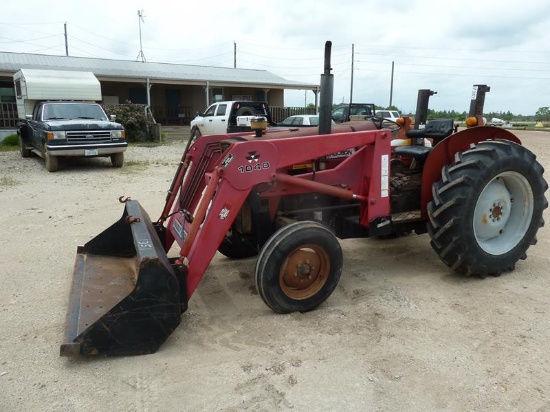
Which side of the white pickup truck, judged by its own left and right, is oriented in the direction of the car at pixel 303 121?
back

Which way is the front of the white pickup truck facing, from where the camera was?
facing away from the viewer and to the left of the viewer

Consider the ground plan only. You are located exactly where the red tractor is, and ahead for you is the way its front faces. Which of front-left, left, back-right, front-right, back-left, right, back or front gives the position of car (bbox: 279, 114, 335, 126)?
back-right

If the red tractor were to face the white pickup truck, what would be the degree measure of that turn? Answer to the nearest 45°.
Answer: approximately 135° to its right

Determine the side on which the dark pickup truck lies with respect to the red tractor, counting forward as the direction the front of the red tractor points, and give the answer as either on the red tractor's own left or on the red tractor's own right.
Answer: on the red tractor's own right

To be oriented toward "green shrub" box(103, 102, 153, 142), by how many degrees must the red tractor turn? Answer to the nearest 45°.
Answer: approximately 90° to its right
